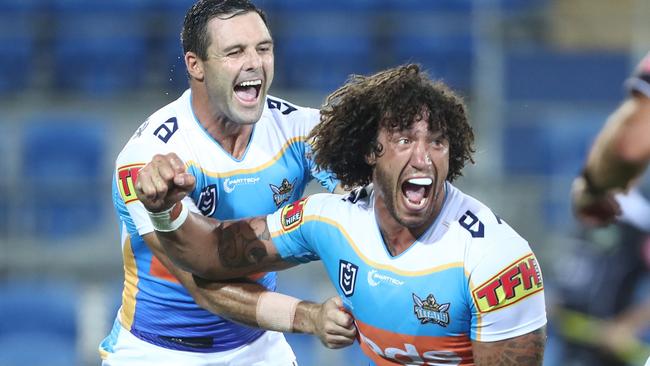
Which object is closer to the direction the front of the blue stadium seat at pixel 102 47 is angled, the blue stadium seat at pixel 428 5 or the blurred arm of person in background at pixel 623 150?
the blurred arm of person in background

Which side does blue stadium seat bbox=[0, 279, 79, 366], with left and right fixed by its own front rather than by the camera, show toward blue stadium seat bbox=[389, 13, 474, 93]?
left

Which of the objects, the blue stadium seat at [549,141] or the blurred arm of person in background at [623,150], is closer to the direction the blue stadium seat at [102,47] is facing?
the blurred arm of person in background

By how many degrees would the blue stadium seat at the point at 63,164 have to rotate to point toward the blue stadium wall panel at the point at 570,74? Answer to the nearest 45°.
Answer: approximately 90° to its left

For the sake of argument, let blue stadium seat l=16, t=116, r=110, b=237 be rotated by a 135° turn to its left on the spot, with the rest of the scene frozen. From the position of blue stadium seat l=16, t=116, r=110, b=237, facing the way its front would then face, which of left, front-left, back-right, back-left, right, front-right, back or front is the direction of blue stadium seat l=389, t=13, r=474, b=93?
front-right

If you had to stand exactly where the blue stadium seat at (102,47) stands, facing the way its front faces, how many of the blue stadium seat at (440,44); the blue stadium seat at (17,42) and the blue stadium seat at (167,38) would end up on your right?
1

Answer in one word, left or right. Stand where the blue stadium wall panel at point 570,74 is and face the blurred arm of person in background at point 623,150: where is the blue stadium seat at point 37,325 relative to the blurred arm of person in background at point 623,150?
right

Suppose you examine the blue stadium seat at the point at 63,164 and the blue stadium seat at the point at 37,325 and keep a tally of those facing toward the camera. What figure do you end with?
2
